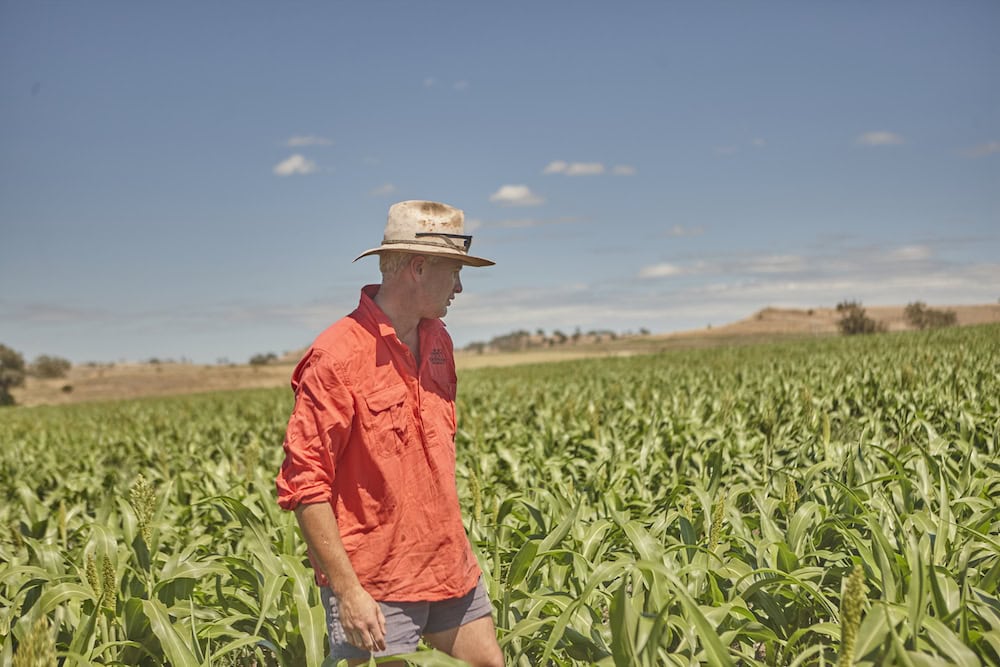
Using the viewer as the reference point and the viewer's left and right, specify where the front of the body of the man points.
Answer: facing the viewer and to the right of the viewer

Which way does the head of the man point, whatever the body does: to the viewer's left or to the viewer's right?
to the viewer's right
